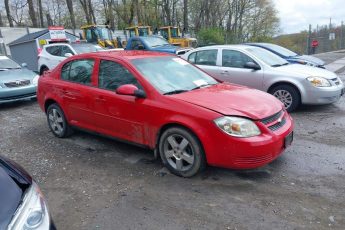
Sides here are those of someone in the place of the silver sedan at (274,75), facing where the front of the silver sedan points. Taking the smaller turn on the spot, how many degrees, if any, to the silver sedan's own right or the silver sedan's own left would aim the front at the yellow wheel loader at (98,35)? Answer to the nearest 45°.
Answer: approximately 180°

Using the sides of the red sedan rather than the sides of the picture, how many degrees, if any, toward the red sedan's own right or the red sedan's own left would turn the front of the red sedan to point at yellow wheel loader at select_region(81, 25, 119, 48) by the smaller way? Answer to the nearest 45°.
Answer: approximately 135° to the red sedan's own left

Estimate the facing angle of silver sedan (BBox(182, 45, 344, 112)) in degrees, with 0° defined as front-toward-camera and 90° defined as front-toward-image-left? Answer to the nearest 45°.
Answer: approximately 315°

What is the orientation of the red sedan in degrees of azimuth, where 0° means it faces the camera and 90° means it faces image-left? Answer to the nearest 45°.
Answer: approximately 315°

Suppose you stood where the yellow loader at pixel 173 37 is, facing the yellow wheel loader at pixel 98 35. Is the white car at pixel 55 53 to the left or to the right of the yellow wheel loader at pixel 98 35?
left

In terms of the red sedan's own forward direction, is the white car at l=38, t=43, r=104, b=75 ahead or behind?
behind

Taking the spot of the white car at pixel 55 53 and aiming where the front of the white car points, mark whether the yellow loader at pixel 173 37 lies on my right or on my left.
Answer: on my left
